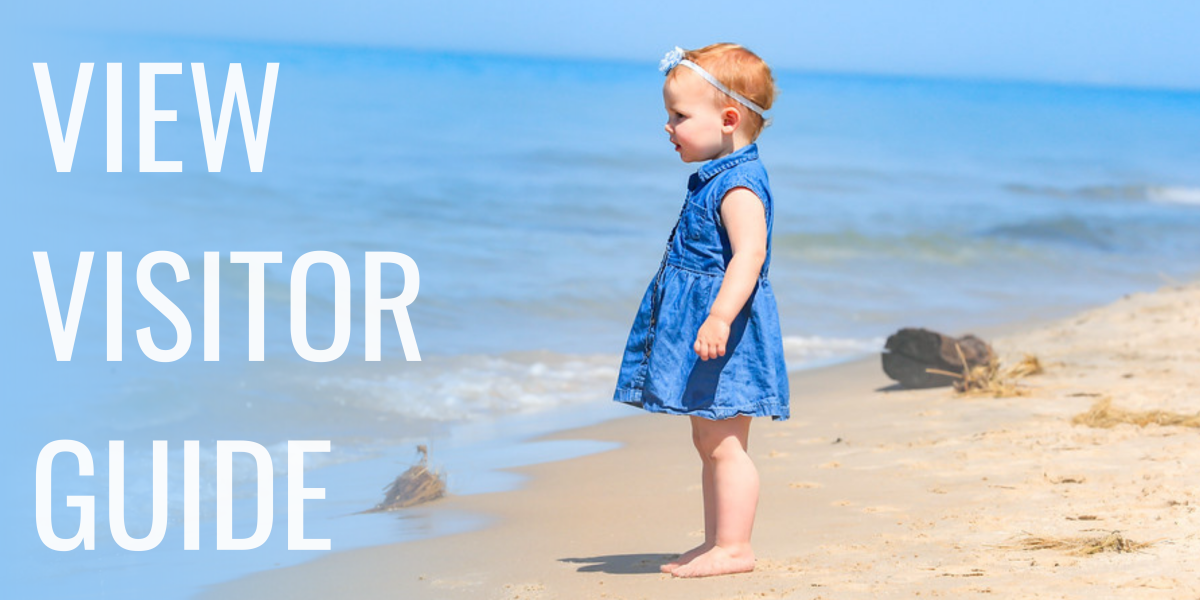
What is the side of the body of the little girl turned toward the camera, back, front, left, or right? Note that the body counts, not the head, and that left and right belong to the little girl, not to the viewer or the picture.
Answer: left

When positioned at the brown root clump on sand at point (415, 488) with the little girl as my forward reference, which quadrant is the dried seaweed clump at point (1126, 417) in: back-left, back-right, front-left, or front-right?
front-left

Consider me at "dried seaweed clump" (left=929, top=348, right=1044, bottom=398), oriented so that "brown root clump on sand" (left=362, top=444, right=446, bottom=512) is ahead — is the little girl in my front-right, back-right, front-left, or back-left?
front-left

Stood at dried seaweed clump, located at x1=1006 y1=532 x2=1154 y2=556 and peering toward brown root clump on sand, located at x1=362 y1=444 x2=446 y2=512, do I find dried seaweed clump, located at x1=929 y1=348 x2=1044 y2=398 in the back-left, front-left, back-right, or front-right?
front-right

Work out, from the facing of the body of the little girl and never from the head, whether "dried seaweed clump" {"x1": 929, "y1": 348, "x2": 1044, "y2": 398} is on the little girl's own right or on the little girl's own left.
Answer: on the little girl's own right

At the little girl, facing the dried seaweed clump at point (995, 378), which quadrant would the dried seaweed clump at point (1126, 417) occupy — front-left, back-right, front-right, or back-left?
front-right

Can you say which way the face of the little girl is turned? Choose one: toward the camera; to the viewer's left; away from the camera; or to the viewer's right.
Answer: to the viewer's left

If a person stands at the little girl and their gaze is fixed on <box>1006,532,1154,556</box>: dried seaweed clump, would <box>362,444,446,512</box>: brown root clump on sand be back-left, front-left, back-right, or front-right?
back-left

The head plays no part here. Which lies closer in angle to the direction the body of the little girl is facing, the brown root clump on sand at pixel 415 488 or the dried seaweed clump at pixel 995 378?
the brown root clump on sand

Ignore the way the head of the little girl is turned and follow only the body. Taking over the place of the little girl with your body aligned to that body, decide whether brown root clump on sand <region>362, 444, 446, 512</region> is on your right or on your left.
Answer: on your right

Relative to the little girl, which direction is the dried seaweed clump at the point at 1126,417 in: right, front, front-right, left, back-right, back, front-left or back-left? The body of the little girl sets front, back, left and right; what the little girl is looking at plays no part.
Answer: back-right

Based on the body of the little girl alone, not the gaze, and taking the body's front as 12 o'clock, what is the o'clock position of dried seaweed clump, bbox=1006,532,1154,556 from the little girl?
The dried seaweed clump is roughly at 6 o'clock from the little girl.

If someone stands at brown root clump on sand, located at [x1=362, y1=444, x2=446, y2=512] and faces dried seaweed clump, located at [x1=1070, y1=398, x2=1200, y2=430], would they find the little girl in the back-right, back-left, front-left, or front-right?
front-right
